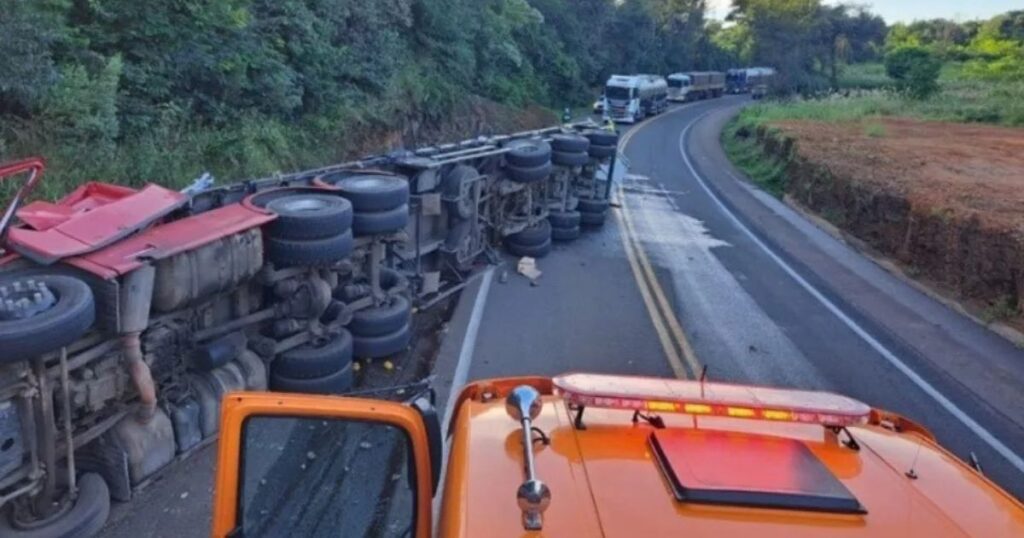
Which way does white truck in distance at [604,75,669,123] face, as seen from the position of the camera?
facing the viewer and to the left of the viewer

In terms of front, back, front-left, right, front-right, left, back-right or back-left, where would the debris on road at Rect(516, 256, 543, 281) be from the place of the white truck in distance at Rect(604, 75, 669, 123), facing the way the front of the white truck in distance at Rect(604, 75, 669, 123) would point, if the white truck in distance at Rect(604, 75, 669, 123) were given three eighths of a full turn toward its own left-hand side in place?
right
